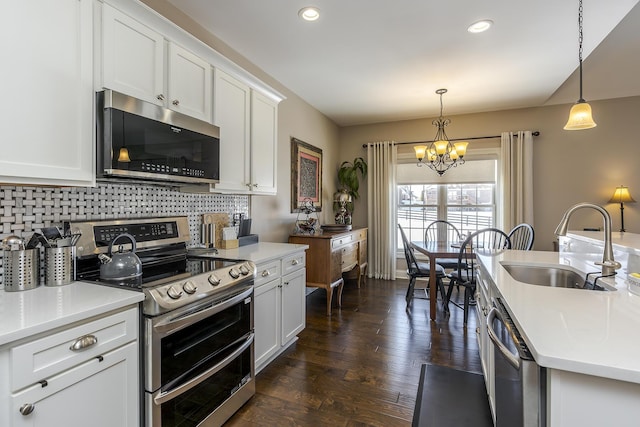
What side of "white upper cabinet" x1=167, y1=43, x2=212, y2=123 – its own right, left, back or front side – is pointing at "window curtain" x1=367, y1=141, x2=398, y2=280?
left

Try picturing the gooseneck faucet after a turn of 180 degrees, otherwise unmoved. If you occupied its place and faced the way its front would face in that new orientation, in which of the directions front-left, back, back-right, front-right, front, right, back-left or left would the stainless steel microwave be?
back-right

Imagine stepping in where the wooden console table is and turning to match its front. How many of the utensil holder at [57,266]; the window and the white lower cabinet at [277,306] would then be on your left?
1

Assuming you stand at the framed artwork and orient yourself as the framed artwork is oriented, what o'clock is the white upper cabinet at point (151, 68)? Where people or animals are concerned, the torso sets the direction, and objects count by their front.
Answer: The white upper cabinet is roughly at 2 o'clock from the framed artwork.

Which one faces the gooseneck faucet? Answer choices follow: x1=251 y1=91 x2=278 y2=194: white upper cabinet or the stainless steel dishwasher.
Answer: the white upper cabinet

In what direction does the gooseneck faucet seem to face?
to the viewer's left

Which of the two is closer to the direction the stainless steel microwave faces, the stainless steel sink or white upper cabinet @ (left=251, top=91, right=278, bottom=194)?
the stainless steel sink

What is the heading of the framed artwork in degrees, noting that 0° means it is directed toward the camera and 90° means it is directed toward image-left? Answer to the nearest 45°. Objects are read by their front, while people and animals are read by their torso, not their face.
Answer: approximately 315°

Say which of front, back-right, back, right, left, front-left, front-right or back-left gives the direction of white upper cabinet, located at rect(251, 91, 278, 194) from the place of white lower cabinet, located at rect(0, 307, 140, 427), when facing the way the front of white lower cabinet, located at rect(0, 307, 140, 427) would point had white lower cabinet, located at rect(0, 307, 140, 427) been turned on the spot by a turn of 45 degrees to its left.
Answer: front-left

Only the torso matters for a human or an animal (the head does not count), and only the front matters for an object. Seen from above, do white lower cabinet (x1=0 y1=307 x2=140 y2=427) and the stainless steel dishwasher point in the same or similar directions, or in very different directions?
very different directions

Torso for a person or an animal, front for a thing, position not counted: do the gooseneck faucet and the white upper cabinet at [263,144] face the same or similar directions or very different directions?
very different directions
